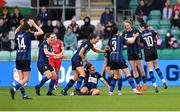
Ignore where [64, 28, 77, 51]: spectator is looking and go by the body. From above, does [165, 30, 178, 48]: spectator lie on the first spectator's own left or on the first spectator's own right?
on the first spectator's own left

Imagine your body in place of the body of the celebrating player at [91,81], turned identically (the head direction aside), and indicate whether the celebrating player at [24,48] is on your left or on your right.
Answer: on your right

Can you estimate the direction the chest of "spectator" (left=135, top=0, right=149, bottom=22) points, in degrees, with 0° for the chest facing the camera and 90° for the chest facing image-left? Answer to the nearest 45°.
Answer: approximately 0°

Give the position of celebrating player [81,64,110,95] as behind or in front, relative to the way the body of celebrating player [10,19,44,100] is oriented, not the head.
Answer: in front

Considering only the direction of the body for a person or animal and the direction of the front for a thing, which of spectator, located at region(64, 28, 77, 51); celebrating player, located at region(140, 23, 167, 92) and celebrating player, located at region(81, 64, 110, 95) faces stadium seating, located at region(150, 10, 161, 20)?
celebrating player, located at region(140, 23, 167, 92)

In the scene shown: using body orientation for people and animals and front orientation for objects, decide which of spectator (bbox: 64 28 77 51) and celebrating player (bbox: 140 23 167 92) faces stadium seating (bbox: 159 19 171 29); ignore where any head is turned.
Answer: the celebrating player

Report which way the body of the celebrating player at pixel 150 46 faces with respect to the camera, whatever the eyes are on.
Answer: away from the camera
